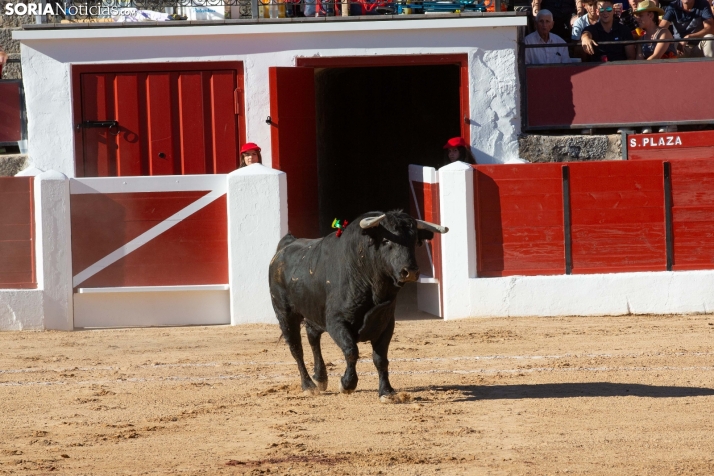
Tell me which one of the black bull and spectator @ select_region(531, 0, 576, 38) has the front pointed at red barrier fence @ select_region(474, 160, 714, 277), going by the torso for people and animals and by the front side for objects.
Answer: the spectator

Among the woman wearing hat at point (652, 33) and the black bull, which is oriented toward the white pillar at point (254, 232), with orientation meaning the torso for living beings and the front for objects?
the woman wearing hat

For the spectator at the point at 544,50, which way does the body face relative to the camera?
toward the camera

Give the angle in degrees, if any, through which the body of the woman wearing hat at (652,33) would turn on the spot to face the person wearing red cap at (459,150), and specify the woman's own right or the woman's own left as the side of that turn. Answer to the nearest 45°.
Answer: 0° — they already face them

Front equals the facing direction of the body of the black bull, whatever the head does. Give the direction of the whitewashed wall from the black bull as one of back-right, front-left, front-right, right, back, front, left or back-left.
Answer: back-left

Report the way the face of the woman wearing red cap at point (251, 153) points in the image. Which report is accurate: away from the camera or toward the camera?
toward the camera

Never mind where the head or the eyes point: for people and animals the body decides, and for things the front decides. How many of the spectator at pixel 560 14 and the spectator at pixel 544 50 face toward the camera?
2

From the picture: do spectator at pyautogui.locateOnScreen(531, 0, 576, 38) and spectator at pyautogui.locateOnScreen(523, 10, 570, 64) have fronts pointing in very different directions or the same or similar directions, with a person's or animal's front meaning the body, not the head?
same or similar directions

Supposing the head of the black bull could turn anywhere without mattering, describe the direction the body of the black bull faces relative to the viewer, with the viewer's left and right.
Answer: facing the viewer and to the right of the viewer

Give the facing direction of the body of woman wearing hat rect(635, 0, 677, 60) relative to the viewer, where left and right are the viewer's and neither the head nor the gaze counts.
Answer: facing the viewer and to the left of the viewer

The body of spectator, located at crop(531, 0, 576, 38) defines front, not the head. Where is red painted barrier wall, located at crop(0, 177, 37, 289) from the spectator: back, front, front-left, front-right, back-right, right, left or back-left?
front-right

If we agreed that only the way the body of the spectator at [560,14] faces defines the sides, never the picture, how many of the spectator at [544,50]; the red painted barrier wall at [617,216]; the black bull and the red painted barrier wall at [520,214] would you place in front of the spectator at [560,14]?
4

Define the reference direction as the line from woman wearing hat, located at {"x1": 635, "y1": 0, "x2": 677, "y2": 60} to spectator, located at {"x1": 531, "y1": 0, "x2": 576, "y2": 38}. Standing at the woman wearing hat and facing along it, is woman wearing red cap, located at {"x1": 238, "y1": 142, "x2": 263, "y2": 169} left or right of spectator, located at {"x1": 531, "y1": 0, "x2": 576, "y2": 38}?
left

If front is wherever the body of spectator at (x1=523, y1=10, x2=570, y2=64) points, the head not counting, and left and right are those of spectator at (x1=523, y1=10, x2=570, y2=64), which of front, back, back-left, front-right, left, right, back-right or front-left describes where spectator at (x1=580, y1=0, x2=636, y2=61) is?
left

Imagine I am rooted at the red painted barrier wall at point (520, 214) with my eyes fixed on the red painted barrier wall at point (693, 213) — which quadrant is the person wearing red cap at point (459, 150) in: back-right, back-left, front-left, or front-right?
back-left

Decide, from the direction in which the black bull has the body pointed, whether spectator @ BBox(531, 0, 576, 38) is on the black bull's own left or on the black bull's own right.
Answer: on the black bull's own left
